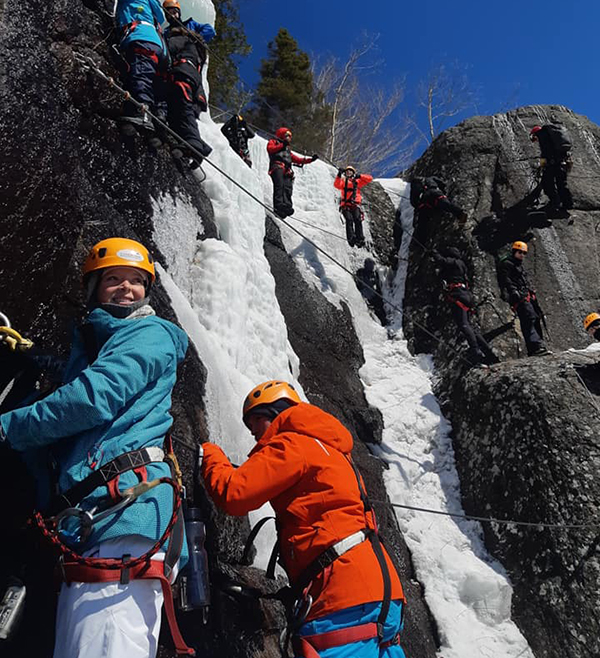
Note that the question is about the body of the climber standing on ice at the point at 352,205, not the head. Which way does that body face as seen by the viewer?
toward the camera

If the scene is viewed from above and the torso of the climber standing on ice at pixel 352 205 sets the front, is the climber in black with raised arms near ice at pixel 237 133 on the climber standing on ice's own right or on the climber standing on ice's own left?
on the climber standing on ice's own right

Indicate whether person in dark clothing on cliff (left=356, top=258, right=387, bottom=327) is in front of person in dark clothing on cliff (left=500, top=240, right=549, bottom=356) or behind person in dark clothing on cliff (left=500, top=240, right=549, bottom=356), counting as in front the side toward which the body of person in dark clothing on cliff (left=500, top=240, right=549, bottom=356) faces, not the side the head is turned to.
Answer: behind

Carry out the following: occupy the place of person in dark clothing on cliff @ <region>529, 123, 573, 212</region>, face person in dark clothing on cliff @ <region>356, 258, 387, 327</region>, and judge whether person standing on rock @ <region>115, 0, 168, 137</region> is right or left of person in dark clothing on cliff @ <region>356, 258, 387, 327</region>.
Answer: left

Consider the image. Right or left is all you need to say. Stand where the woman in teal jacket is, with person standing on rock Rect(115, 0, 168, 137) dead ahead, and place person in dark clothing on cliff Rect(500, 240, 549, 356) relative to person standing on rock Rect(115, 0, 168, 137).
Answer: right

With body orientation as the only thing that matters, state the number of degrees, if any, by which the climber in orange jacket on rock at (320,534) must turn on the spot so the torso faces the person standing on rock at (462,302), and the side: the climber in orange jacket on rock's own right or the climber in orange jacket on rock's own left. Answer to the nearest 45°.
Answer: approximately 90° to the climber in orange jacket on rock's own right
